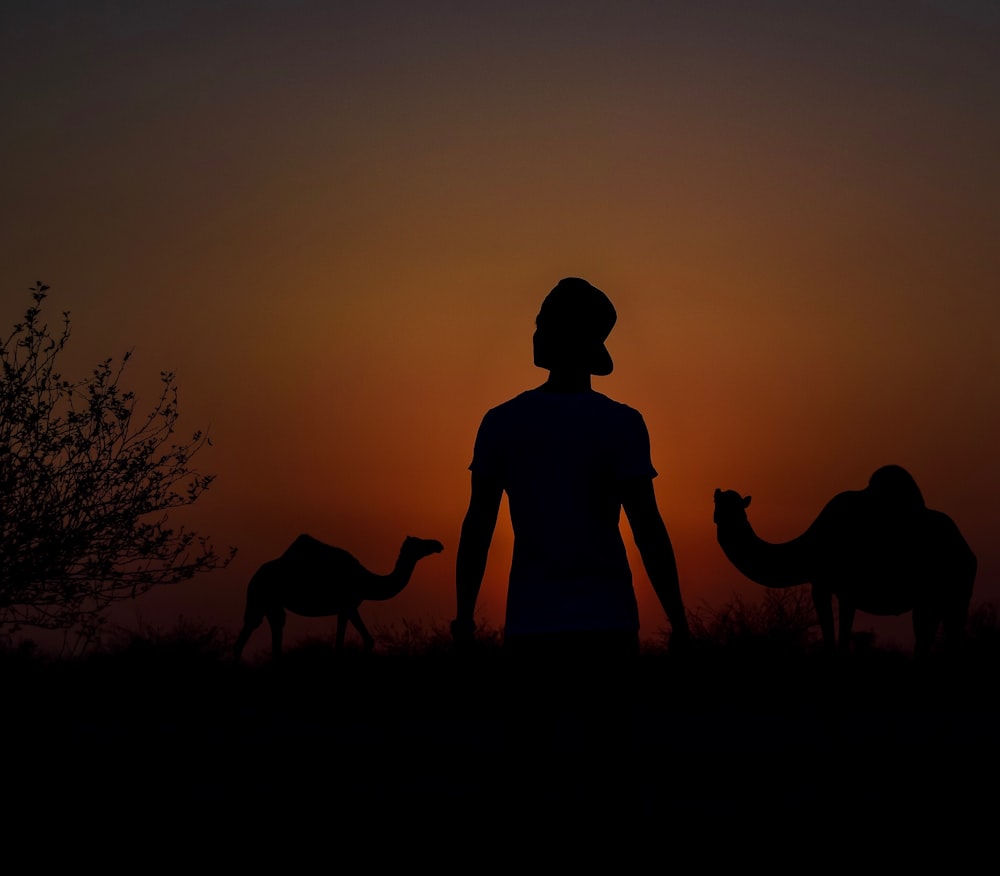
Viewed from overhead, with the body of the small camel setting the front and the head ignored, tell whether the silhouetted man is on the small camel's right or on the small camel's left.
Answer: on the small camel's right

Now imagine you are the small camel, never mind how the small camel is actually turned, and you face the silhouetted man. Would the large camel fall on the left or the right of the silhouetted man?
left

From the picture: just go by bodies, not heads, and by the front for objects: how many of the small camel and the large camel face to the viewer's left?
1

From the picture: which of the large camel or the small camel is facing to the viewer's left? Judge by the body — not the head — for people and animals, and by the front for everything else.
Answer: the large camel

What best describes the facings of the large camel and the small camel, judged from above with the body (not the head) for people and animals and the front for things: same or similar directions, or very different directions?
very different directions

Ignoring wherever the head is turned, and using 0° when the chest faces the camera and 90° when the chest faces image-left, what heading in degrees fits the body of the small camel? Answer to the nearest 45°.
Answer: approximately 270°

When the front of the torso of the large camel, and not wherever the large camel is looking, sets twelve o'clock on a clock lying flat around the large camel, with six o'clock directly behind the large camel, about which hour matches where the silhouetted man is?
The silhouetted man is roughly at 9 o'clock from the large camel.

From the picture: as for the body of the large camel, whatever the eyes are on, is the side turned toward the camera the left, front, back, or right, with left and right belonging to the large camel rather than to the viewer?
left
